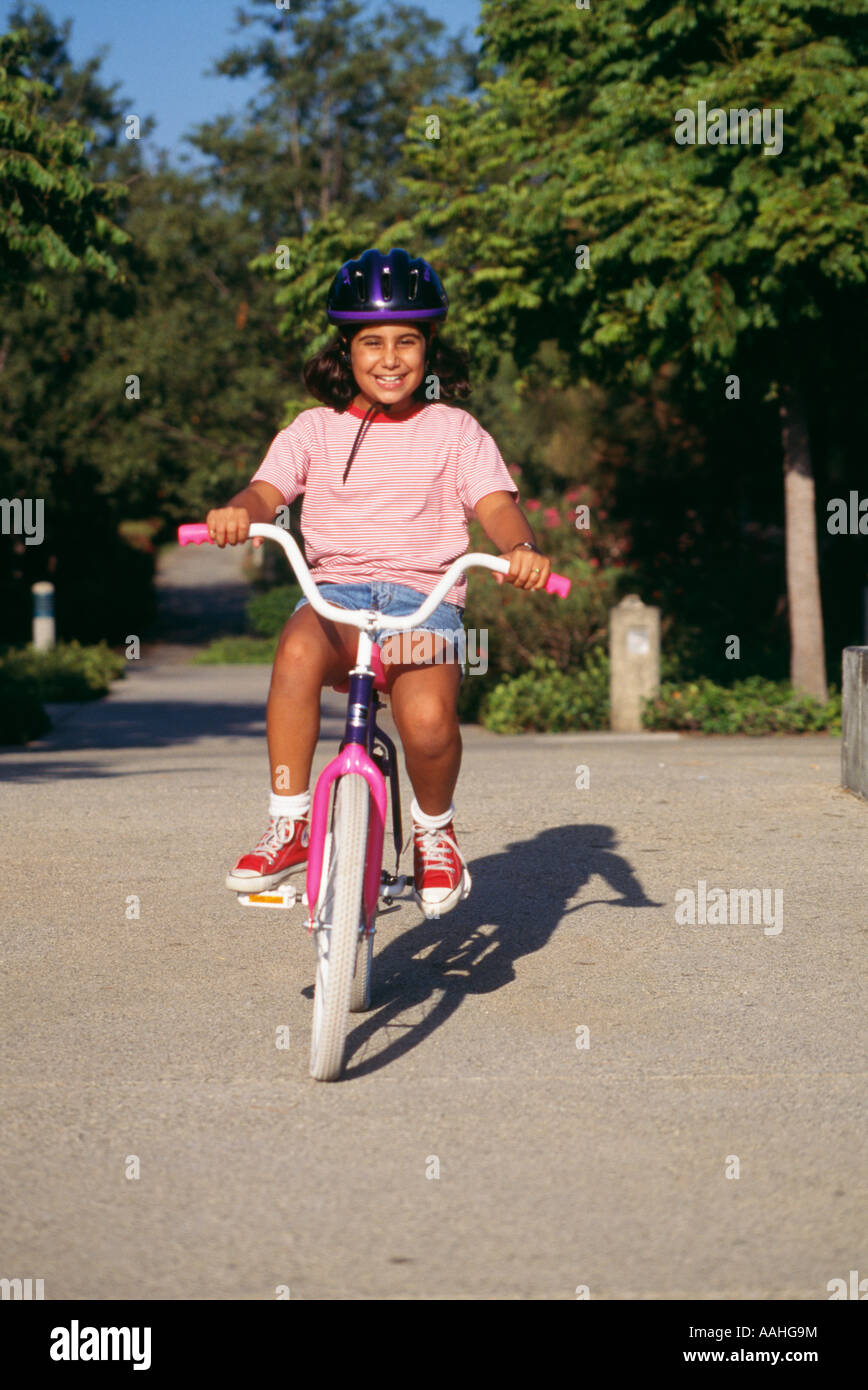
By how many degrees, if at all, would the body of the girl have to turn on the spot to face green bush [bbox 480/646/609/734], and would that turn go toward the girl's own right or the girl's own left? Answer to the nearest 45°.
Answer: approximately 180°

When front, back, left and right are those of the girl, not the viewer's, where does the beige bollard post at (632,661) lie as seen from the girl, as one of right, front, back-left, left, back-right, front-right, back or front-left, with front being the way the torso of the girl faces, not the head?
back

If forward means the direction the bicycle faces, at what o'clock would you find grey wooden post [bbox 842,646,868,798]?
The grey wooden post is roughly at 7 o'clock from the bicycle.

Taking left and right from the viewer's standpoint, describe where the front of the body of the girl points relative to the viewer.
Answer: facing the viewer

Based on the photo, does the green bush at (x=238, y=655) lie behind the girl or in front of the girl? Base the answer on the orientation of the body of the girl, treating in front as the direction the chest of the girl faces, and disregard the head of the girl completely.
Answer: behind

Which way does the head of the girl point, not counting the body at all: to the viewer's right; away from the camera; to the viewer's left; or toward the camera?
toward the camera

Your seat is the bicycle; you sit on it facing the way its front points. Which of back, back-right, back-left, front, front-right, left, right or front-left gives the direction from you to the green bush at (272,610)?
back

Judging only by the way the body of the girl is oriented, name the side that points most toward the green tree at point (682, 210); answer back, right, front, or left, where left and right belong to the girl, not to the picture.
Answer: back

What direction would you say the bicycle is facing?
toward the camera

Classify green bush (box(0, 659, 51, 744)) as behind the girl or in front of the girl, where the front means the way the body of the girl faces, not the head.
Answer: behind

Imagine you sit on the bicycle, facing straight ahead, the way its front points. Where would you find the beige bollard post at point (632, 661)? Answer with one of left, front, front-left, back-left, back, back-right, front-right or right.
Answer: back

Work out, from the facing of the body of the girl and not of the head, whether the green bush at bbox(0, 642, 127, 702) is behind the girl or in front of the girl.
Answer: behind

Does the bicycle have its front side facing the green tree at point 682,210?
no

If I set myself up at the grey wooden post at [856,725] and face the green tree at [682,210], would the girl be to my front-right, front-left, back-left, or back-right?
back-left

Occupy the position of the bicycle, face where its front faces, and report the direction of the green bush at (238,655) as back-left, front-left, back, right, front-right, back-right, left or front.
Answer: back

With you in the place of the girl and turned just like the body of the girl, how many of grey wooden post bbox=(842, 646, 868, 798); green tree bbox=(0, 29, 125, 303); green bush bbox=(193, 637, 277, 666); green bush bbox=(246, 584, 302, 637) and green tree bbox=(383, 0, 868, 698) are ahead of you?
0

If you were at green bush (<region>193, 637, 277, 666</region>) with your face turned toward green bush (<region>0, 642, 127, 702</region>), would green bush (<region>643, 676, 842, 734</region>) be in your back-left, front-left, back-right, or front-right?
front-left
